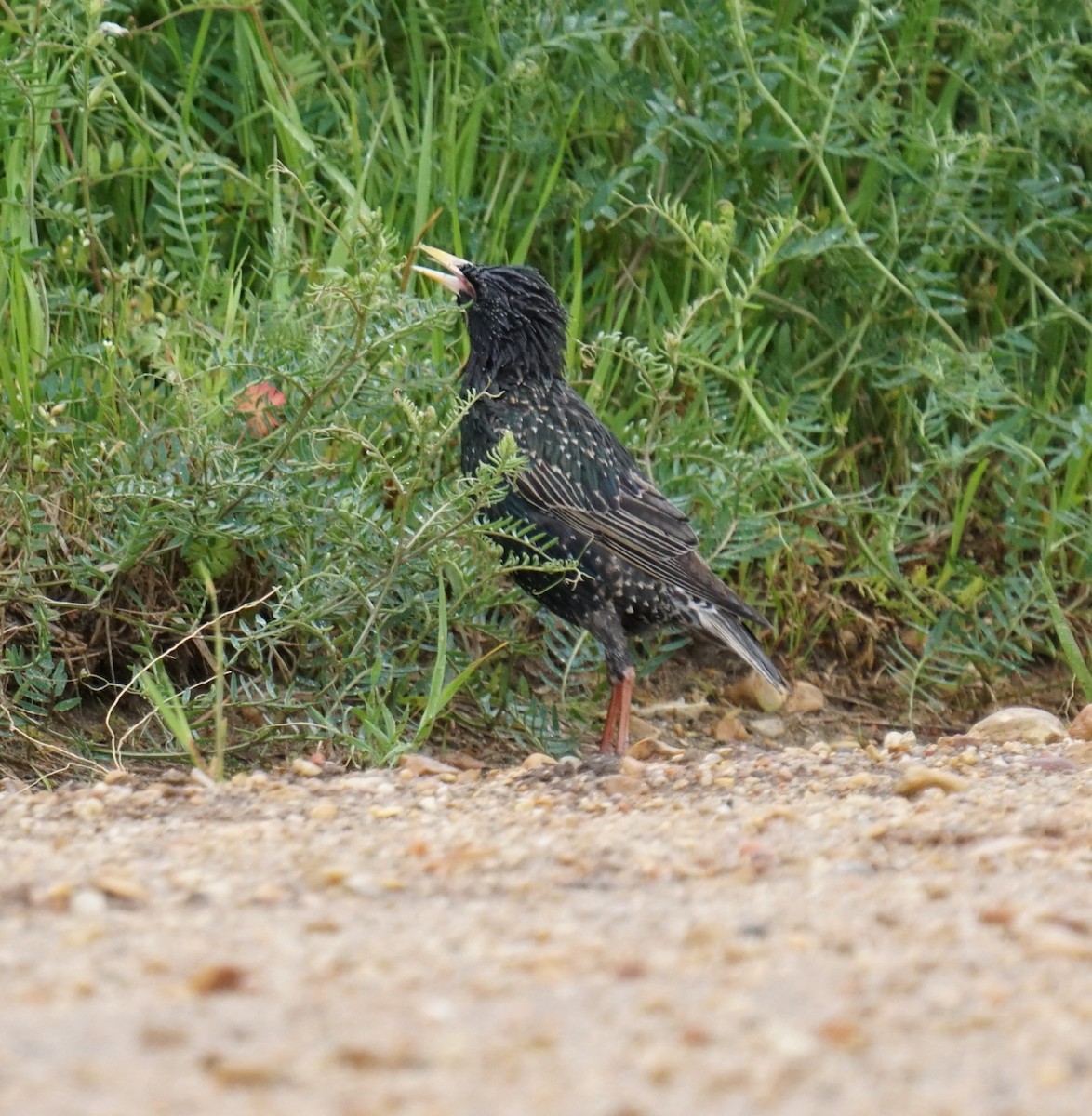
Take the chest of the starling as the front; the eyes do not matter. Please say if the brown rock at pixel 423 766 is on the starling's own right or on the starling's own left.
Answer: on the starling's own left

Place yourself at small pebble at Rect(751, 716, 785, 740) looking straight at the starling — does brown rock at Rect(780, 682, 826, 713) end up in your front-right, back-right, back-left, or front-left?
back-right

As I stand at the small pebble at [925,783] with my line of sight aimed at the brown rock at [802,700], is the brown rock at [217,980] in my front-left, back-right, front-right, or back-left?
back-left

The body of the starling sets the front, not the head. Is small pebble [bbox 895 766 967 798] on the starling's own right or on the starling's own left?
on the starling's own left

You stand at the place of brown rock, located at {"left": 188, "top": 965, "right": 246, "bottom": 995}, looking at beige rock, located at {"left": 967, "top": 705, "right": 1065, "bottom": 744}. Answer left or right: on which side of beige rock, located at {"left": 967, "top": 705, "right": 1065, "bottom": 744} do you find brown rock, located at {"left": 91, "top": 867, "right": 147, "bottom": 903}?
left

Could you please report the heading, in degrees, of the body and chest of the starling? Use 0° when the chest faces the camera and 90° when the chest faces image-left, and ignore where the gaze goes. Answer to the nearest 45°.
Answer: approximately 90°

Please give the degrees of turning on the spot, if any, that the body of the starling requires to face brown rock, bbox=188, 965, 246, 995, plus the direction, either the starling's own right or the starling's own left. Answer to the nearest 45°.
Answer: approximately 90° to the starling's own left

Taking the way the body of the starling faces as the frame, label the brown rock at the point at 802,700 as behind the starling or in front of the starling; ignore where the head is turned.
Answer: behind

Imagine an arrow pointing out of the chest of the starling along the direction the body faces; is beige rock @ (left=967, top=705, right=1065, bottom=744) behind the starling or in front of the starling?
behind

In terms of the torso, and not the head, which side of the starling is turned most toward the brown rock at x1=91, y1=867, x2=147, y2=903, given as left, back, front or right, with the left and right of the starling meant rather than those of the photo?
left
